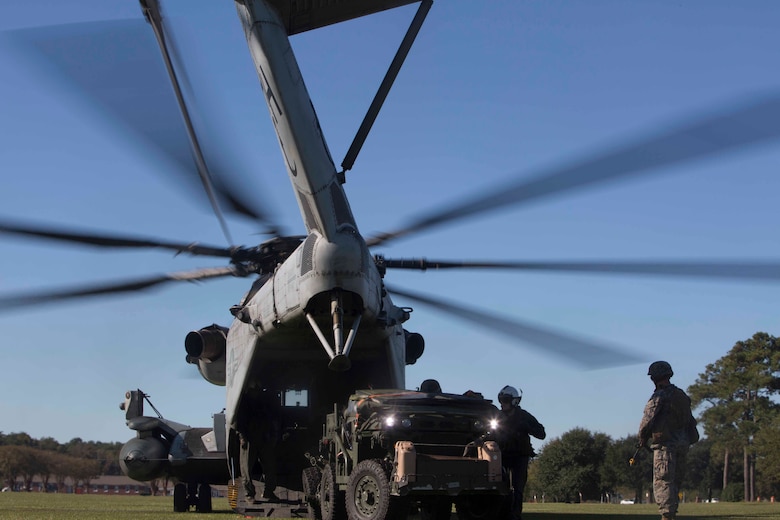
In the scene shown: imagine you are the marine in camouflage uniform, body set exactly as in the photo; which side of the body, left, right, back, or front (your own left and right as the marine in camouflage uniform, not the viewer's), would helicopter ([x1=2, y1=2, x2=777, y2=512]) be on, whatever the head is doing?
front

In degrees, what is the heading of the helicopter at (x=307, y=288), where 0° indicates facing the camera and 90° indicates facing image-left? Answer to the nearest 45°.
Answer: approximately 180°

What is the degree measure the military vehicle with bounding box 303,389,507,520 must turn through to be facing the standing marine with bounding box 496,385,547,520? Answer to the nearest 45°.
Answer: approximately 90° to its left

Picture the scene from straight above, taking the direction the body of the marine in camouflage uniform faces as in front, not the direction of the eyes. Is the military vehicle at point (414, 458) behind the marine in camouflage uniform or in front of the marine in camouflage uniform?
in front

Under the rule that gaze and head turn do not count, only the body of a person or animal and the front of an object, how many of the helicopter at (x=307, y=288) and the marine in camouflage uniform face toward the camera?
0

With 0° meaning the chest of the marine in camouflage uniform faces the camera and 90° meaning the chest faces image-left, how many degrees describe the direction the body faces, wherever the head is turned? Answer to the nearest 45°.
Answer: approximately 135°

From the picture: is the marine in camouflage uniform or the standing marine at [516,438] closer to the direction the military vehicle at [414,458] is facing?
the marine in camouflage uniform
